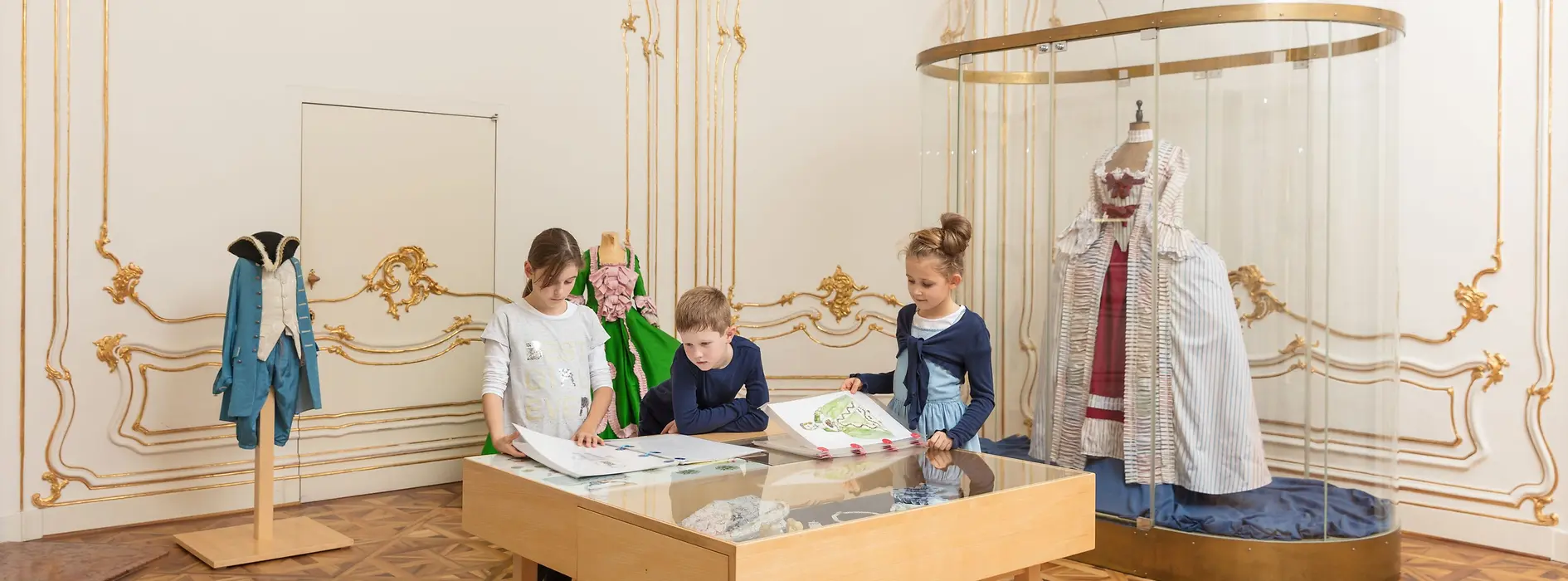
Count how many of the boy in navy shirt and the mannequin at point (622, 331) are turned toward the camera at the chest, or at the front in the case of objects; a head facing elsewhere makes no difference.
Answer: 2

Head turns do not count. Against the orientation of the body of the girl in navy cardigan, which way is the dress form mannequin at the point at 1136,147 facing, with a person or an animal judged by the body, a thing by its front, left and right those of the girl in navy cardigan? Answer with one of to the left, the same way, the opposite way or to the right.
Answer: the same way

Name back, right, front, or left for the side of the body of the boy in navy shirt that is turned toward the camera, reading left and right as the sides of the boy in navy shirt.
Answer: front

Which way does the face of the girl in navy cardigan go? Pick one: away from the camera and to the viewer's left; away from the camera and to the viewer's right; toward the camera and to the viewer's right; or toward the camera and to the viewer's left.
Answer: toward the camera and to the viewer's left

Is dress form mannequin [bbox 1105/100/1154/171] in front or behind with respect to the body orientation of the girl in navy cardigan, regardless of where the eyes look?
behind

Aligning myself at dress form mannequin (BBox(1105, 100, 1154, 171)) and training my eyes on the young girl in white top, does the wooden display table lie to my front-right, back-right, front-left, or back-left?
front-left

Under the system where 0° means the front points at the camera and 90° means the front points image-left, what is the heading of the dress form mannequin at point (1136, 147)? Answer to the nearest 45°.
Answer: approximately 45°

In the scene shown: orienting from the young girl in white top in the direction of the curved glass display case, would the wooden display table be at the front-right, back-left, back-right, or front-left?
front-right

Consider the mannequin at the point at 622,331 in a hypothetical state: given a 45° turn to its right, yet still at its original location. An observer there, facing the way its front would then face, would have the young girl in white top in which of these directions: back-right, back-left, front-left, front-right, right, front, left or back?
front-left

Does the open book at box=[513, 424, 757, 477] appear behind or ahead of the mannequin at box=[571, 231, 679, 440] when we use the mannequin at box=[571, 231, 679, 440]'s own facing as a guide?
ahead

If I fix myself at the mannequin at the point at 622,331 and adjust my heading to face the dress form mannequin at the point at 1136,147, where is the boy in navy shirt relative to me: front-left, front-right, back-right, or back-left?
front-right

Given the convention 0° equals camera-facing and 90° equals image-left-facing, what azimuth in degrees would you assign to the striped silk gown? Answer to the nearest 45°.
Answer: approximately 45°

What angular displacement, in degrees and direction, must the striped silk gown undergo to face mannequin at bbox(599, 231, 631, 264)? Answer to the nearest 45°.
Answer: approximately 45° to its right

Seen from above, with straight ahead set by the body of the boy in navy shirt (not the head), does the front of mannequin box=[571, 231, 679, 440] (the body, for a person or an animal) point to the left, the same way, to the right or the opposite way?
the same way

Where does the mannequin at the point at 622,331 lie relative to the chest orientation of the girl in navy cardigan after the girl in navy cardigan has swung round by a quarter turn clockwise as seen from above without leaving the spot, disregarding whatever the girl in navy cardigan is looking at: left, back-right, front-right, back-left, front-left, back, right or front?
front

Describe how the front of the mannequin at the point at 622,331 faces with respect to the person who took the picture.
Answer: facing the viewer

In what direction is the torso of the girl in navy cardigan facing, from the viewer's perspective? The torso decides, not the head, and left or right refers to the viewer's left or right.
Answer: facing the viewer and to the left of the viewer
